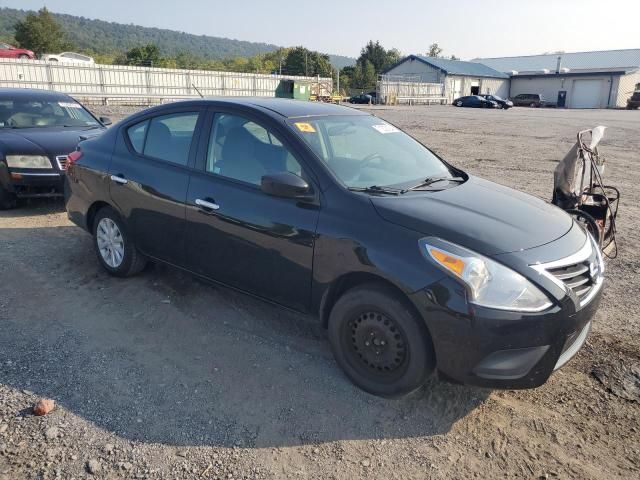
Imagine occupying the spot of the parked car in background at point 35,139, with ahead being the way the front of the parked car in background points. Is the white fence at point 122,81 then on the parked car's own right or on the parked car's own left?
on the parked car's own left

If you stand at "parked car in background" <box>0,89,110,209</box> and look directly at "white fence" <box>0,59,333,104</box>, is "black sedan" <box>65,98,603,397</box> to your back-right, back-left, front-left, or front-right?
back-right

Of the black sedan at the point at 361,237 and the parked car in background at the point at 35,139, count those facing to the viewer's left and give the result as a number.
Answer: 0

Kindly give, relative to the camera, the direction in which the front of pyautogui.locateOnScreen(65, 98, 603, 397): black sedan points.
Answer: facing the viewer and to the right of the viewer

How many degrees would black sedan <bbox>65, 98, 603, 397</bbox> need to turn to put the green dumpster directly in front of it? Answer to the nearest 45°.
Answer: approximately 135° to its left

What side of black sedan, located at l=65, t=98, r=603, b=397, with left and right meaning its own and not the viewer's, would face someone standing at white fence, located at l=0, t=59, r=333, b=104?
back

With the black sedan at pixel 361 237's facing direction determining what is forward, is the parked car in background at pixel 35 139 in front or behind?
behind
